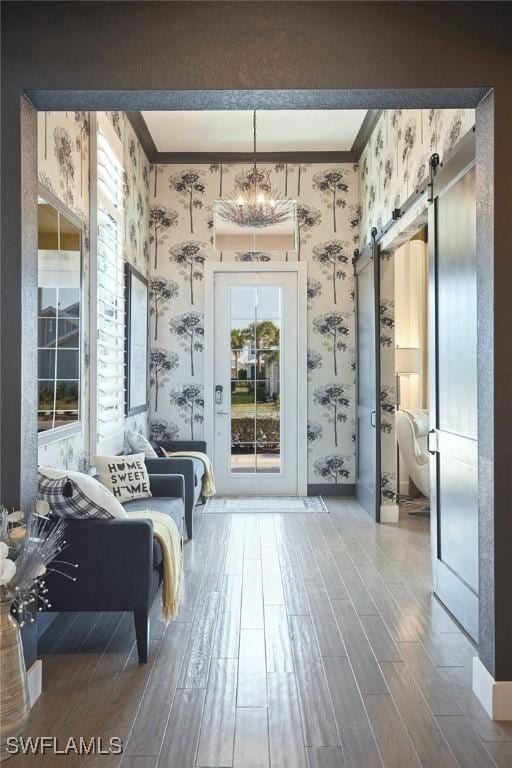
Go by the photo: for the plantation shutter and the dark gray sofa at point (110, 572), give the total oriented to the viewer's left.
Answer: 0

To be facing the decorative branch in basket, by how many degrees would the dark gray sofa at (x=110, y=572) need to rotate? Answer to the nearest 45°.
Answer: approximately 135° to its right

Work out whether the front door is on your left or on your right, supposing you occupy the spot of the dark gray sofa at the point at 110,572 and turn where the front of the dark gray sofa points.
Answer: on your left

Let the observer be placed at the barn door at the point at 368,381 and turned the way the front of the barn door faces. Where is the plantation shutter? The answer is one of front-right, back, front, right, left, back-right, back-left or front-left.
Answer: front-left

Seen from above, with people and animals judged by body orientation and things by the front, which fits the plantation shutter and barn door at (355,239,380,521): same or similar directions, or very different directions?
very different directions

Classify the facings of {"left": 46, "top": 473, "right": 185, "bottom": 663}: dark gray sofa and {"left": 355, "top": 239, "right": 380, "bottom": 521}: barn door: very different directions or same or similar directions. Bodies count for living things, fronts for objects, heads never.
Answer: very different directions

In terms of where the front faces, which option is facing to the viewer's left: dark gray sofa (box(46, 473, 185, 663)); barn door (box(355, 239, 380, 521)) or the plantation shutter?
the barn door

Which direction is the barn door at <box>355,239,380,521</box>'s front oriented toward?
to the viewer's left

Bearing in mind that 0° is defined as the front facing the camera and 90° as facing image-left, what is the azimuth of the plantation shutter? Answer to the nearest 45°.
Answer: approximately 270°

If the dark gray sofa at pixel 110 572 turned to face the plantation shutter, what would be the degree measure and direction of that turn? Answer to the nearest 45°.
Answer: approximately 90° to its left

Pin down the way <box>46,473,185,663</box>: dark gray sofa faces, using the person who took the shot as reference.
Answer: facing to the right of the viewer
